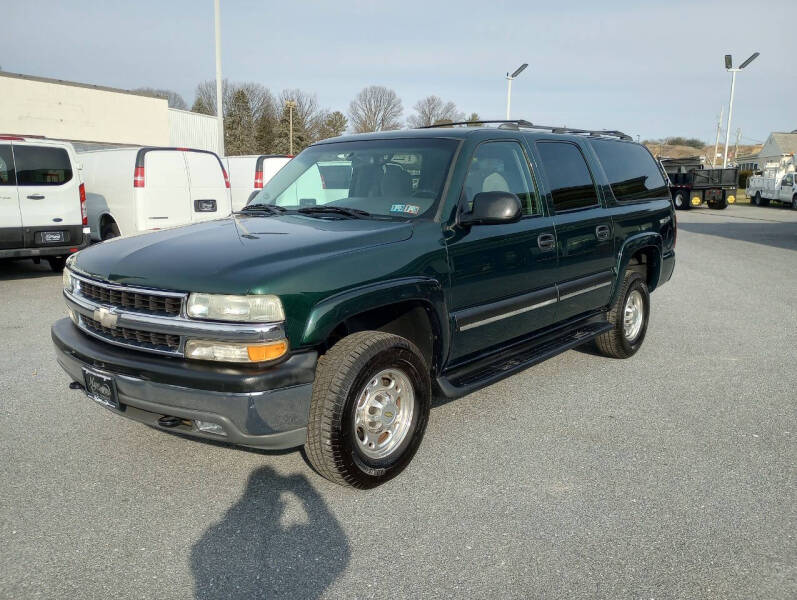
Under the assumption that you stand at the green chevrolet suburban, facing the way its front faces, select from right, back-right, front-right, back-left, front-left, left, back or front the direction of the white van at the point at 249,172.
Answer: back-right

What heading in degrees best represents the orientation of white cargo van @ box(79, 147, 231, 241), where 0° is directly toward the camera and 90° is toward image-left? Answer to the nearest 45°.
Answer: approximately 135°

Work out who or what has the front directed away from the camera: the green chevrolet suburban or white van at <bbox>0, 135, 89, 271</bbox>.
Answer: the white van

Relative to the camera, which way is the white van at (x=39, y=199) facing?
away from the camera

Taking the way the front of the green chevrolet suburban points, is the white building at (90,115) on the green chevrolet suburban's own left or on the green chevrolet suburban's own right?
on the green chevrolet suburban's own right

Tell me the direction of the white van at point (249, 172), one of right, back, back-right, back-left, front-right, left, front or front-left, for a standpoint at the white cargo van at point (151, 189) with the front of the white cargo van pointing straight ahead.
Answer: right

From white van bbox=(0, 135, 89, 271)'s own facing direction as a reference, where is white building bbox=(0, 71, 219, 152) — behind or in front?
in front

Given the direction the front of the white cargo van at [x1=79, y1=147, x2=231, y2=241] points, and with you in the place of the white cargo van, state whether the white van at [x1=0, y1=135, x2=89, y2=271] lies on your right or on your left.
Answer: on your left

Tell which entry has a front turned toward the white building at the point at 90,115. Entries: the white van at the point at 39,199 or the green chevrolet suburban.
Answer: the white van

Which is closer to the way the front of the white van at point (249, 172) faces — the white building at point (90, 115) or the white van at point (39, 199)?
the white building

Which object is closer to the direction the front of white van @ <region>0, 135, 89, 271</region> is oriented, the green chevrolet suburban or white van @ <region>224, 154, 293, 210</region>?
the white van

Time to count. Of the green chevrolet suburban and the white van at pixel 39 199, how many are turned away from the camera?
1

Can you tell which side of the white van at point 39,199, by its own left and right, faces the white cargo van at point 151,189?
right

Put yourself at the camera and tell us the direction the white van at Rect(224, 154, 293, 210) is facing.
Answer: facing away from the viewer and to the left of the viewer

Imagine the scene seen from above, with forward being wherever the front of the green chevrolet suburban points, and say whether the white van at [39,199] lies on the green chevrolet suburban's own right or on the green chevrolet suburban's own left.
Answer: on the green chevrolet suburban's own right
